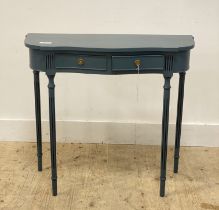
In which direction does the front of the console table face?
toward the camera
